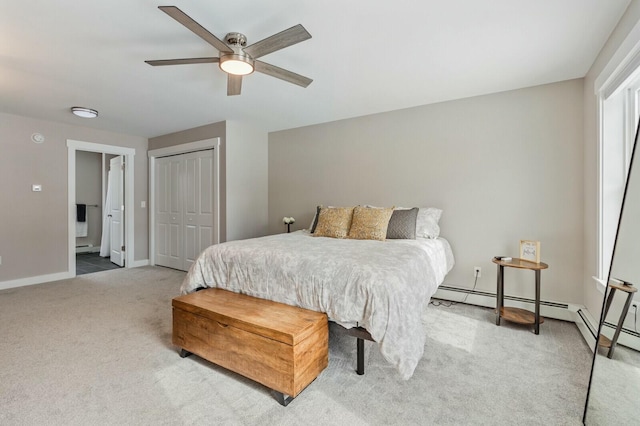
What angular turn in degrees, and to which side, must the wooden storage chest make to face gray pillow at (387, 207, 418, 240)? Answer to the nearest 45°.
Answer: approximately 180°

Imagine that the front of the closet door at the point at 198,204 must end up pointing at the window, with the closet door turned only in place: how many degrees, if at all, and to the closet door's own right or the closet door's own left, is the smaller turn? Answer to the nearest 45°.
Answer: approximately 90° to the closet door's own left

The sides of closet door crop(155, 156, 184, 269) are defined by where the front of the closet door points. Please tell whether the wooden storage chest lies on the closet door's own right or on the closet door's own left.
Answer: on the closet door's own left

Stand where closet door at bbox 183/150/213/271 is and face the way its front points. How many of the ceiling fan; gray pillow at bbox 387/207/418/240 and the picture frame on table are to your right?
0

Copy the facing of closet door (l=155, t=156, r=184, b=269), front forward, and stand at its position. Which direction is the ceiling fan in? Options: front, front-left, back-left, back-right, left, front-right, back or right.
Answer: front-left

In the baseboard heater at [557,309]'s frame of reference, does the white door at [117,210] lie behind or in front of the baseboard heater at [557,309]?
in front

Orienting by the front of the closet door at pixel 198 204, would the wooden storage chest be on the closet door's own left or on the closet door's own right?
on the closet door's own left

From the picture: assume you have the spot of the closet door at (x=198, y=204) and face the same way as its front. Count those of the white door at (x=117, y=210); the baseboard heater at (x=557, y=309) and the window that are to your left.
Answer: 2

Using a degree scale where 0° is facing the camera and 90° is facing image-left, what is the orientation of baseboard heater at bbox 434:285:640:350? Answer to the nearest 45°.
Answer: approximately 45°

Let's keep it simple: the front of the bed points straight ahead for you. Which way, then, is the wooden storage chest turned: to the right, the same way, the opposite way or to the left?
the same way

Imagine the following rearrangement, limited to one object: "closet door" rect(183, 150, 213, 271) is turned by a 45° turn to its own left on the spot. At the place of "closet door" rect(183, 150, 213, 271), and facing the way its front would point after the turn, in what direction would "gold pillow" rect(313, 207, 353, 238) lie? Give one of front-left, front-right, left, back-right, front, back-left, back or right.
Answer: front-left

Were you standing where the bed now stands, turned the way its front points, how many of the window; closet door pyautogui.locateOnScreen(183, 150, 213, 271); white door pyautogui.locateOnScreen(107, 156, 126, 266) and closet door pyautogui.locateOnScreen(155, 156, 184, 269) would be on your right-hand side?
3

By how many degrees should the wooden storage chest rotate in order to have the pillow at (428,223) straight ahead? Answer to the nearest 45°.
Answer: approximately 180°

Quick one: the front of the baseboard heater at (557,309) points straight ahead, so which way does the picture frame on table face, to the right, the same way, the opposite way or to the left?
the same way

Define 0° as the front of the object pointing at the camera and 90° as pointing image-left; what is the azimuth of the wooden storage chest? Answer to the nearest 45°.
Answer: approximately 45°

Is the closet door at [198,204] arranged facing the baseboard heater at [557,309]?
no

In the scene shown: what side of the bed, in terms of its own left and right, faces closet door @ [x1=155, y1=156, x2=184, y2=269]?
right

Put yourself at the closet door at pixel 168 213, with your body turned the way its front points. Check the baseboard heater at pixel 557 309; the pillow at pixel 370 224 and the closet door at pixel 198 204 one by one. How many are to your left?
3
